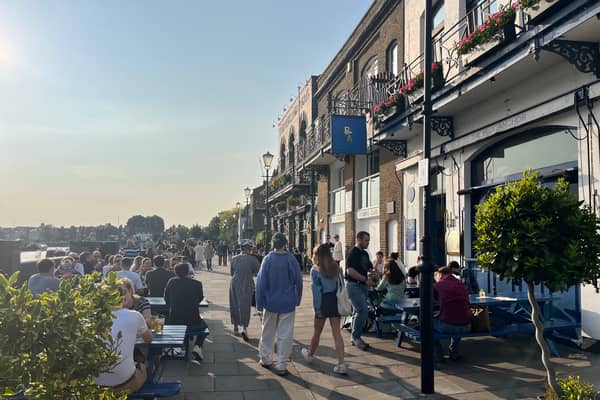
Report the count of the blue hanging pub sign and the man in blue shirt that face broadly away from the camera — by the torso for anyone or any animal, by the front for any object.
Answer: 1

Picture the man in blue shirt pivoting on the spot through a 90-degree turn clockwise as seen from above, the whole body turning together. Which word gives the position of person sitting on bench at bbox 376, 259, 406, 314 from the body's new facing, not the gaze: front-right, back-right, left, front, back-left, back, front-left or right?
front-left

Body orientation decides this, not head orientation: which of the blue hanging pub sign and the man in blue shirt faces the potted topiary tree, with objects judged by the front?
the blue hanging pub sign

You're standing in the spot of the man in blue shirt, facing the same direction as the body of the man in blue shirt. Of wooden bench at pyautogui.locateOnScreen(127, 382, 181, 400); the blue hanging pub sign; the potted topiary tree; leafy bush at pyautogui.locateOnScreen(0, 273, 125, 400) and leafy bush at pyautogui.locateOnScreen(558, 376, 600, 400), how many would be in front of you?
1

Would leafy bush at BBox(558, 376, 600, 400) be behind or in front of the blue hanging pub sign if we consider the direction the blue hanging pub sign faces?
in front

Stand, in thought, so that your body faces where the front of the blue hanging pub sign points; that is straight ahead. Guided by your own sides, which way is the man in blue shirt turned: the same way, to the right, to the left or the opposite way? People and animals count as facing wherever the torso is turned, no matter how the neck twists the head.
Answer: the opposite way

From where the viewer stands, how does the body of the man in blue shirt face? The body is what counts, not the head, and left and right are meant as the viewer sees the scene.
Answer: facing away from the viewer

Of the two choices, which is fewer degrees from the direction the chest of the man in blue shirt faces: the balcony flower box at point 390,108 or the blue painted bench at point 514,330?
the balcony flower box

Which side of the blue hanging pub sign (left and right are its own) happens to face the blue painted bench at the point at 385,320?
front

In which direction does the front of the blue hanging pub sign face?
toward the camera

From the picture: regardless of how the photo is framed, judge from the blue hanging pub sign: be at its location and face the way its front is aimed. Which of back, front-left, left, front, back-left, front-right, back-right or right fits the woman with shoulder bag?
front

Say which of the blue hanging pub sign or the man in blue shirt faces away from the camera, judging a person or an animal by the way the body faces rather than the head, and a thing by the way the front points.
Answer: the man in blue shirt
